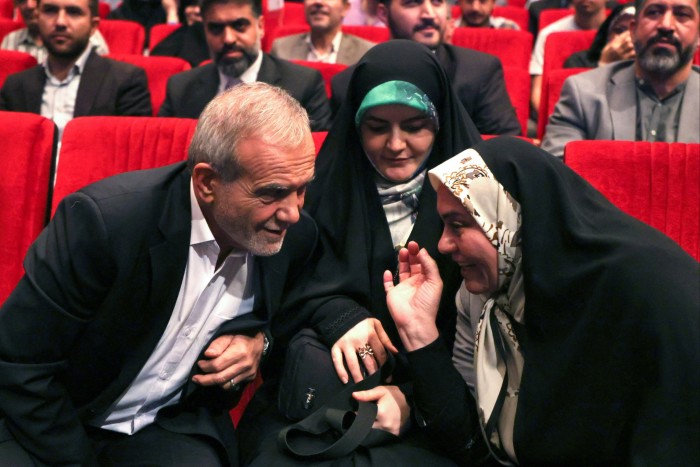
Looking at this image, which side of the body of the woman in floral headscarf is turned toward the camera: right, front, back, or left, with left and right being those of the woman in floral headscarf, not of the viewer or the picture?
left

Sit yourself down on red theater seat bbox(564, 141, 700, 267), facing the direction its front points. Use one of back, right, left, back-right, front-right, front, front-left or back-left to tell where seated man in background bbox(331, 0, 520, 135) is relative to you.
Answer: back-right

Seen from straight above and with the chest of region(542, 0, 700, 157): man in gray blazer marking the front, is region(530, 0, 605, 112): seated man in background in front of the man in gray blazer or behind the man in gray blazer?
behind

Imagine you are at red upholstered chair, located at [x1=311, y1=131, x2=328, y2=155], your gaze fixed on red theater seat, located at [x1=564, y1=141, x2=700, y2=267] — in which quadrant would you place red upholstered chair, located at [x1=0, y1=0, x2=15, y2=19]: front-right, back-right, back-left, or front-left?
back-left

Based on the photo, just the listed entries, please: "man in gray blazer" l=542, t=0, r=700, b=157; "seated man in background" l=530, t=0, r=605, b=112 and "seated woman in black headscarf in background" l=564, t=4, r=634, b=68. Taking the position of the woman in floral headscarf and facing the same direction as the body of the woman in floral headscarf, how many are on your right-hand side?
3

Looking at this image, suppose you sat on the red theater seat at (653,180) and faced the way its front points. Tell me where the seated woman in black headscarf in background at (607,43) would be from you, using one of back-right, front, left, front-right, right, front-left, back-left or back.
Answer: back

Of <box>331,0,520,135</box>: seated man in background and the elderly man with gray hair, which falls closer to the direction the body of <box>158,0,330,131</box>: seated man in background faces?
the elderly man with gray hair

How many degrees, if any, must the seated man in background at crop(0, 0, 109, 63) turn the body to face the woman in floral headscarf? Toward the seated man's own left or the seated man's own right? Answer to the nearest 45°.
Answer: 0° — they already face them

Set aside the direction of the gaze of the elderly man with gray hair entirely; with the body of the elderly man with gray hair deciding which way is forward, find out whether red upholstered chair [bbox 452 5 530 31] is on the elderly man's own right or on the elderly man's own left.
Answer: on the elderly man's own left

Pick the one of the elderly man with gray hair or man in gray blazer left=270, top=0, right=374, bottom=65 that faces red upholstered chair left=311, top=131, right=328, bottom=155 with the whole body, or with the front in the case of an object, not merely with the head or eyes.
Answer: the man in gray blazer

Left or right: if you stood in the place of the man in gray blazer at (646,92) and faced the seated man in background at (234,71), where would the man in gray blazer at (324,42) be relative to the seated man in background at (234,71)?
right
